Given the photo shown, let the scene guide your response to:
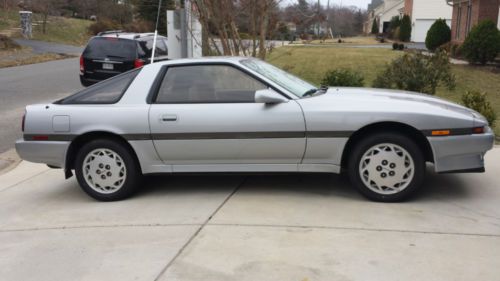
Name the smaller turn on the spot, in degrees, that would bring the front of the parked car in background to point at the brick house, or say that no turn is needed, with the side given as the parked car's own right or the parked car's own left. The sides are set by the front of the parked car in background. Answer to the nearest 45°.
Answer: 0° — it already faces it

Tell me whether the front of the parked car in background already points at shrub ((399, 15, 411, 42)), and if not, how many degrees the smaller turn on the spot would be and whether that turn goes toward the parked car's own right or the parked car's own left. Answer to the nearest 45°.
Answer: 0° — it already faces it

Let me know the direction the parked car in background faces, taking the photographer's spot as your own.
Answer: facing away from the viewer and to the right of the viewer

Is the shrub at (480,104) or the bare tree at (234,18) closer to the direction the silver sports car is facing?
the shrub

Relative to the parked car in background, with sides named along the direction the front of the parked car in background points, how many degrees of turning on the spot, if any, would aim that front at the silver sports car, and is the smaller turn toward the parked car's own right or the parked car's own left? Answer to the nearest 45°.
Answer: approximately 135° to the parked car's own right

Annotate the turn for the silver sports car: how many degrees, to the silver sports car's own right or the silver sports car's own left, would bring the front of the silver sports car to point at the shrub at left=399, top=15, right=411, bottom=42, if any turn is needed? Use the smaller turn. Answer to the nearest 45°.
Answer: approximately 90° to the silver sports car's own left

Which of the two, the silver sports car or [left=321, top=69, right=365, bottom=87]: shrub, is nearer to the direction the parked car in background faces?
the shrub

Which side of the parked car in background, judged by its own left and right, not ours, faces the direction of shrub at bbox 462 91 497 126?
right

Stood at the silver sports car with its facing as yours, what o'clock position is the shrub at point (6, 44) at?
The shrub is roughly at 8 o'clock from the silver sports car.

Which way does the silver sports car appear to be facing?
to the viewer's right

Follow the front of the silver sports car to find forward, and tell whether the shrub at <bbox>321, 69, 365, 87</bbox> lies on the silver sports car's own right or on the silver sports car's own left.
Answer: on the silver sports car's own left

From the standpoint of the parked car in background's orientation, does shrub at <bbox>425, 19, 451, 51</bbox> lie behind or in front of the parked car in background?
in front

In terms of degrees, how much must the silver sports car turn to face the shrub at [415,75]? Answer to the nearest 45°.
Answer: approximately 45° to its left

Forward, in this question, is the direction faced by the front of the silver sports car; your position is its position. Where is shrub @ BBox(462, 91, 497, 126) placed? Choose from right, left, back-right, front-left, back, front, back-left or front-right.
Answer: front-left

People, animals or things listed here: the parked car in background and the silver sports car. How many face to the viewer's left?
0

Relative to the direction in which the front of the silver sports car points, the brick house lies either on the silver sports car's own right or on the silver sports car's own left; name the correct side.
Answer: on the silver sports car's own left
